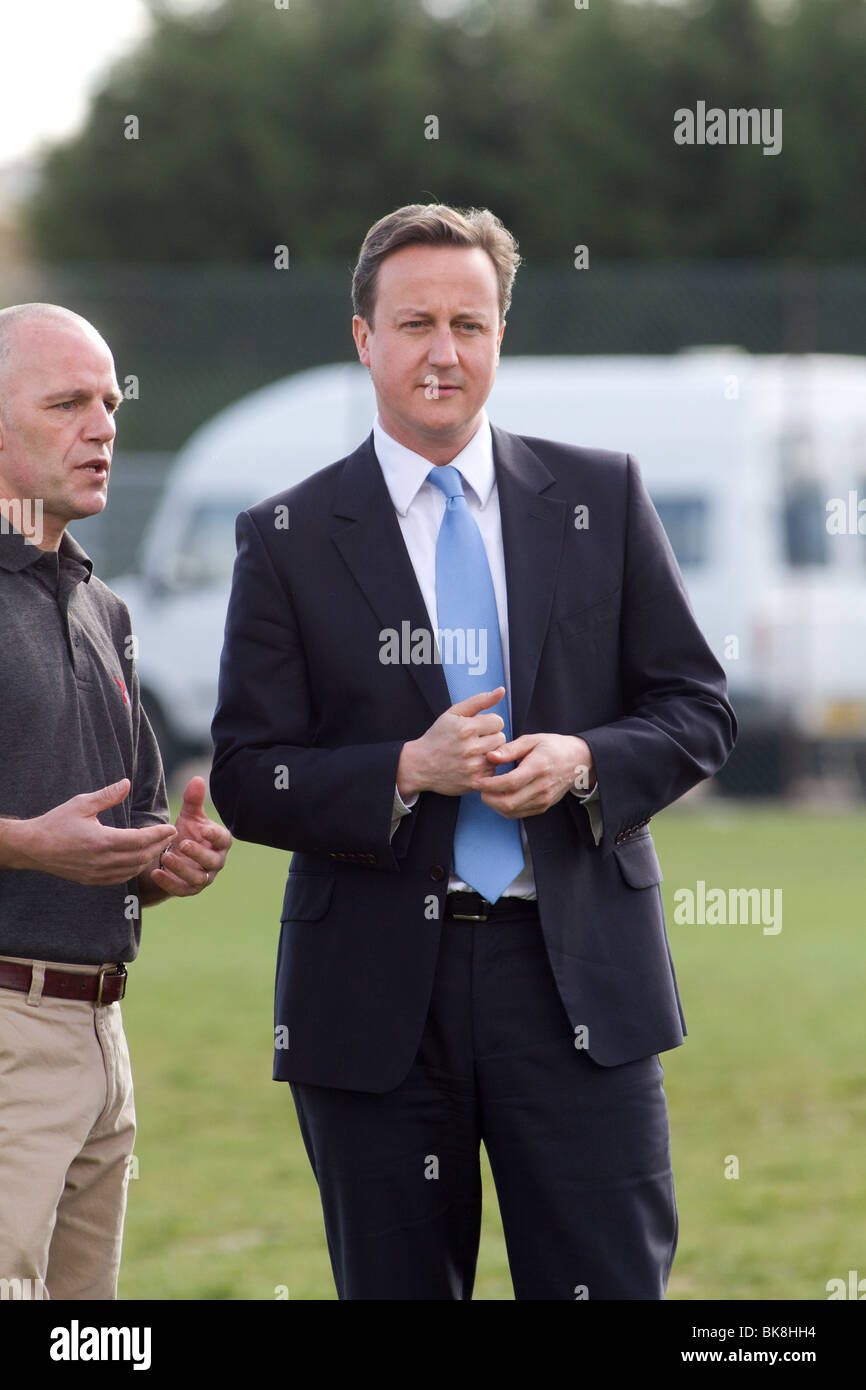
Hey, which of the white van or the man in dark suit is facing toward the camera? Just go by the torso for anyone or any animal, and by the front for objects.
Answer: the man in dark suit

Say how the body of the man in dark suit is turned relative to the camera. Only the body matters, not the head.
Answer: toward the camera

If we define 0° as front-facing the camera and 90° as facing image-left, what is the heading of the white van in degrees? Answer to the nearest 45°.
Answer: approximately 135°

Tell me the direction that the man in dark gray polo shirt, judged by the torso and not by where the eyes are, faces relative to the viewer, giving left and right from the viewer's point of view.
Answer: facing the viewer and to the right of the viewer

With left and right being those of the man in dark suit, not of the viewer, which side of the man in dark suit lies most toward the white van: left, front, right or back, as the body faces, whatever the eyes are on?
back

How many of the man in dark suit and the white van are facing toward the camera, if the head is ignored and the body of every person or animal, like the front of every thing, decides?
1

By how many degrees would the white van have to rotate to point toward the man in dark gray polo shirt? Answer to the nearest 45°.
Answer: approximately 135° to its left
